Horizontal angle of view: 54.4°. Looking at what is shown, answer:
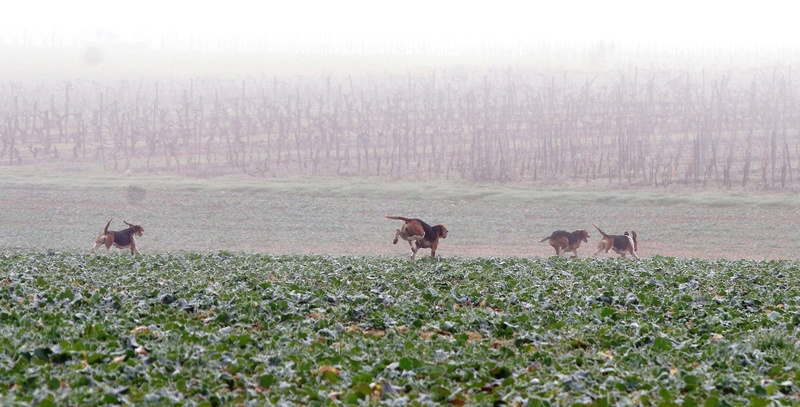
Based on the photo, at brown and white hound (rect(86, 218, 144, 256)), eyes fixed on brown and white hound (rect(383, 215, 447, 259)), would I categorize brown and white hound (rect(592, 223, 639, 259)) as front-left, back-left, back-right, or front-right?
front-left

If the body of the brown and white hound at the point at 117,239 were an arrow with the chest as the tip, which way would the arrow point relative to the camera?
to the viewer's right

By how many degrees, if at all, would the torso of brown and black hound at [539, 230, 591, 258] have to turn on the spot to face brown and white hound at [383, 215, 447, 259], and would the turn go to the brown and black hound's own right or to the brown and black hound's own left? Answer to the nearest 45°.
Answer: approximately 135° to the brown and black hound's own right

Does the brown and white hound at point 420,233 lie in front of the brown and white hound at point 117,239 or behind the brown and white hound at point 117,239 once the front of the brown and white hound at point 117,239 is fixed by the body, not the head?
in front

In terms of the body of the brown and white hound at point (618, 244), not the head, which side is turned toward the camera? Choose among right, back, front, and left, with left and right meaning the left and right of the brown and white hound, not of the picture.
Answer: right

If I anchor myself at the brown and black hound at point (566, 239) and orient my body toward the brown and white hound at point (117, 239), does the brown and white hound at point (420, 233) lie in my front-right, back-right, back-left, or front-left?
front-left

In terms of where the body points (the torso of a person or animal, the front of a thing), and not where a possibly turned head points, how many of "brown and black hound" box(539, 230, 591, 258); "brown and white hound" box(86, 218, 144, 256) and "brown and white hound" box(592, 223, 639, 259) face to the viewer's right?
3

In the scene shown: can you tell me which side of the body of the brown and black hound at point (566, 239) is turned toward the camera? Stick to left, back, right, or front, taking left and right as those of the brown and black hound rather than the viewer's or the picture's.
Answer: right

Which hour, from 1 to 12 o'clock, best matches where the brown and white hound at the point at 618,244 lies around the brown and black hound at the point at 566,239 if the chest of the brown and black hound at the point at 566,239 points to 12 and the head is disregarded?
the brown and white hound at the point at 618,244 is roughly at 1 o'clock from the brown and black hound at the point at 566,239.

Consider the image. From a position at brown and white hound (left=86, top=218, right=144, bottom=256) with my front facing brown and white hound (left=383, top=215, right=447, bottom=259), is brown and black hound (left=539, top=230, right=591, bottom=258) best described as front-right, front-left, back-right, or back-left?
front-left

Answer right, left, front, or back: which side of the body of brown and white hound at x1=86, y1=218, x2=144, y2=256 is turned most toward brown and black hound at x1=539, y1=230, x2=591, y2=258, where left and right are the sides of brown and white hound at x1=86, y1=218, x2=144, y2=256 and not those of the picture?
front

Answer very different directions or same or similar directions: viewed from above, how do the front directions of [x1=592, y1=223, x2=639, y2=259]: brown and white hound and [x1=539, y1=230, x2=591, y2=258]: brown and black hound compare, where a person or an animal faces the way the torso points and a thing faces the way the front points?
same or similar directions

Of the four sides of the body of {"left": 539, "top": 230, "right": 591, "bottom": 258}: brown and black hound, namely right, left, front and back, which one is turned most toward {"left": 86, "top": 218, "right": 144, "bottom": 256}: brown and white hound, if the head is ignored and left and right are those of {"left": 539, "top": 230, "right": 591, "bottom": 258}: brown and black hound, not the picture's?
back
